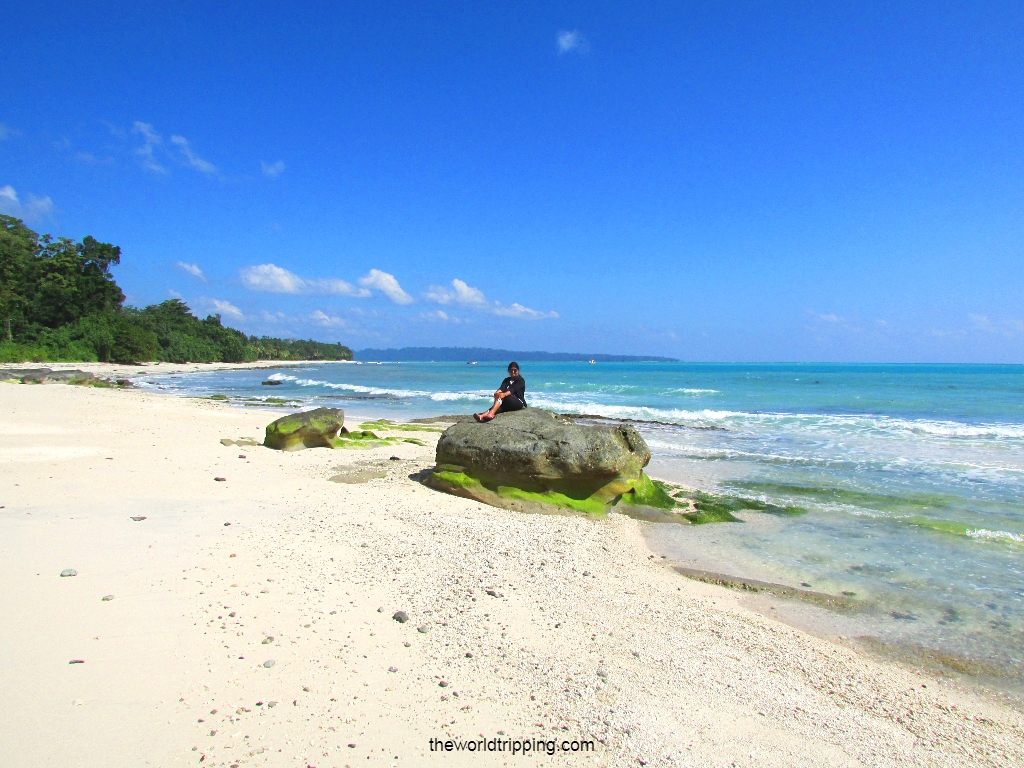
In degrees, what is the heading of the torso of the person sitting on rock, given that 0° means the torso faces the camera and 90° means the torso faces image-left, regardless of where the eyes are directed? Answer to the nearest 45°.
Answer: approximately 45°

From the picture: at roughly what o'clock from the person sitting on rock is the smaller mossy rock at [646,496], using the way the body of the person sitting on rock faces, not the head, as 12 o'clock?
The smaller mossy rock is roughly at 9 o'clock from the person sitting on rock.

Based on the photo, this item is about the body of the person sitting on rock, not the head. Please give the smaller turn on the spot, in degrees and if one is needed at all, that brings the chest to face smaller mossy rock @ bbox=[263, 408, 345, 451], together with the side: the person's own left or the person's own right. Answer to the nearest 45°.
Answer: approximately 45° to the person's own right
